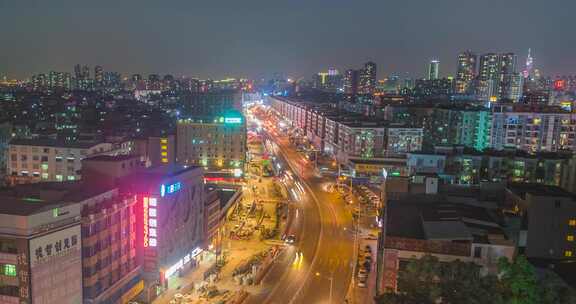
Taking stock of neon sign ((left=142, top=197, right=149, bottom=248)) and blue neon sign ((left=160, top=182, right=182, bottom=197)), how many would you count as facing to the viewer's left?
0

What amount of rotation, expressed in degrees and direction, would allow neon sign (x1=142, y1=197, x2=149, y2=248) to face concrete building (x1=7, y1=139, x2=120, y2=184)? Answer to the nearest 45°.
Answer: approximately 180°

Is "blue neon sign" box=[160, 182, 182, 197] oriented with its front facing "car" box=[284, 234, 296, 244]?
no

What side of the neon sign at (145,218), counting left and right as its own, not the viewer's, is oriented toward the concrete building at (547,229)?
left

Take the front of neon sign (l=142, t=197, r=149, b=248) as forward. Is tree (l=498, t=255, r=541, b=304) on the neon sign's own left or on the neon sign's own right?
on the neon sign's own left

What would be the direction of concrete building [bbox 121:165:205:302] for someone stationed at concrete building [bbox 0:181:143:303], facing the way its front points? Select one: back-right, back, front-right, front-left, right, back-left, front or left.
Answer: left

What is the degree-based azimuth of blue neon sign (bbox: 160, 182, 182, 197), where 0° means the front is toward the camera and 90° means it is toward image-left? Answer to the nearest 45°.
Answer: approximately 315°

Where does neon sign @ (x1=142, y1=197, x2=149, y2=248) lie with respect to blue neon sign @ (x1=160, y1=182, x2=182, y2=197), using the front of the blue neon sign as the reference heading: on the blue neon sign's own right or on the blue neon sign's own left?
on the blue neon sign's own right

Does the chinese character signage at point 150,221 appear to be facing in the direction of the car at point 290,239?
no

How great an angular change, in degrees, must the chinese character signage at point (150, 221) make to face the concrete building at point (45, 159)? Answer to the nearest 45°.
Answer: approximately 135° to its right

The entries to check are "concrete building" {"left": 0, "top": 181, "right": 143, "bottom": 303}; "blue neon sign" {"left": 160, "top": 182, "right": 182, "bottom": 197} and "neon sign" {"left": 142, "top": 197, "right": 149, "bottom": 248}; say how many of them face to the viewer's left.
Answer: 0

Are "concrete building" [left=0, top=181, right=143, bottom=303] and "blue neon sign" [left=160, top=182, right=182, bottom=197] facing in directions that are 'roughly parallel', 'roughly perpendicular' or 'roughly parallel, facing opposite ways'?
roughly parallel

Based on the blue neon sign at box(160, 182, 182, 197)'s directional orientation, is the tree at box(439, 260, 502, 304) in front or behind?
in front

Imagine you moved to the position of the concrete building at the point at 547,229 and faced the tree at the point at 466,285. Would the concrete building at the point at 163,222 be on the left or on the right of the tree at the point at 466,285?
right

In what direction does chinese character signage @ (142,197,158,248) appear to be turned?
toward the camera

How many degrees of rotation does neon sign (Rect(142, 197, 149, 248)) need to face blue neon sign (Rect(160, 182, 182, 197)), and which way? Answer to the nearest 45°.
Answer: approximately 135° to its left

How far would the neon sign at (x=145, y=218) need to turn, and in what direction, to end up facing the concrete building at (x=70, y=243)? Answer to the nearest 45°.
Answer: approximately 45° to its right

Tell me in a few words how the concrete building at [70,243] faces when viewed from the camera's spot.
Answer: facing the viewer and to the right of the viewer

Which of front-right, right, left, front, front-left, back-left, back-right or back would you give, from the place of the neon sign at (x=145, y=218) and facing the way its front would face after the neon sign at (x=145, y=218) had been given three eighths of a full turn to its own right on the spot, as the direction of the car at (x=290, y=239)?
right
